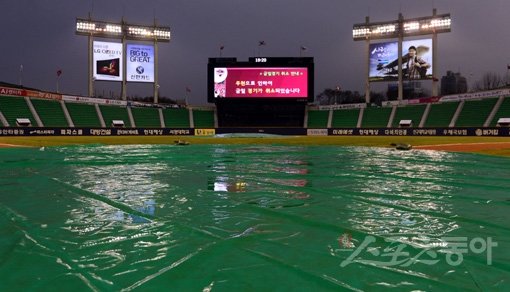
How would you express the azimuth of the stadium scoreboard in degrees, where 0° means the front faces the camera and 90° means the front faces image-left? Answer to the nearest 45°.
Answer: approximately 0°
